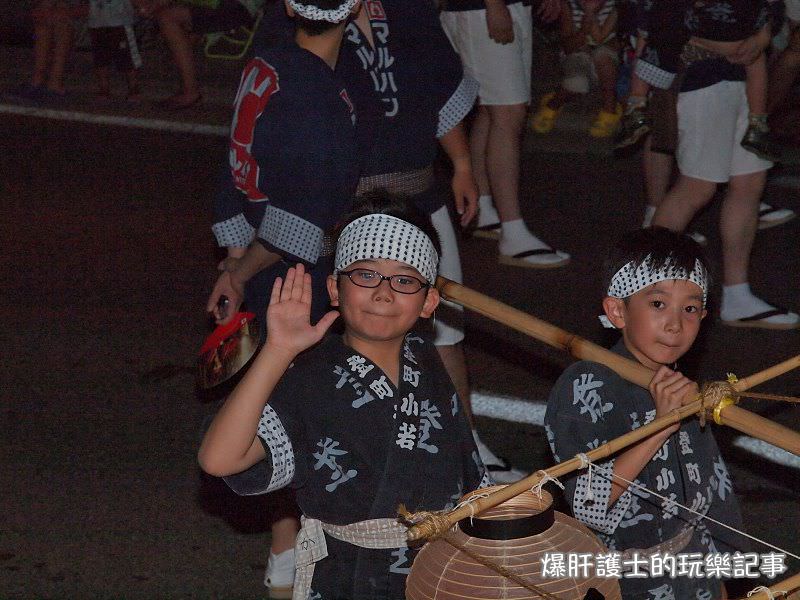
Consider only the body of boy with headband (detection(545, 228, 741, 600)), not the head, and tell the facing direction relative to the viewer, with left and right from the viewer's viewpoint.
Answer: facing the viewer and to the right of the viewer

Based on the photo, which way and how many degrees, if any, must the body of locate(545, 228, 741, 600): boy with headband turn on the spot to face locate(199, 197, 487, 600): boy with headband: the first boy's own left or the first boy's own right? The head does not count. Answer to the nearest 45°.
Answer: approximately 90° to the first boy's own right

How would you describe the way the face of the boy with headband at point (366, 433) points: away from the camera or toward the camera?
toward the camera

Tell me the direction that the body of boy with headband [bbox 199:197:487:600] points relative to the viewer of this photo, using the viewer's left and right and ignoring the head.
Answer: facing the viewer

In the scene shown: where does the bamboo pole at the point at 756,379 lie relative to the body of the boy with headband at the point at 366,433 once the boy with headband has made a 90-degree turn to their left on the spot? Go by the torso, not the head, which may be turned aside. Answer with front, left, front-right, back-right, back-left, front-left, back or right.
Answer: front

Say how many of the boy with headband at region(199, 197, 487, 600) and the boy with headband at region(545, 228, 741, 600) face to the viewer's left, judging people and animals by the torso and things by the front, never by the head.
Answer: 0

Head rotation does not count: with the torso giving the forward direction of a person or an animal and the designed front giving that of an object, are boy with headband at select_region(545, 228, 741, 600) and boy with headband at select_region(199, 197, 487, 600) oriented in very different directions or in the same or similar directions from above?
same or similar directions

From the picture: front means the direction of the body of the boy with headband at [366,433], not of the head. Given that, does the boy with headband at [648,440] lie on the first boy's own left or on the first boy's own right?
on the first boy's own left
